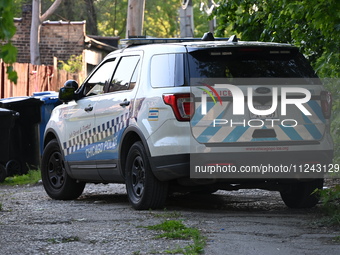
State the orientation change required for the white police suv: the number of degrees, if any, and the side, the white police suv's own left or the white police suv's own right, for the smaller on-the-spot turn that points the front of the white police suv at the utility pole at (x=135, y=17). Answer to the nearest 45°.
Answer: approximately 45° to the white police suv's own right

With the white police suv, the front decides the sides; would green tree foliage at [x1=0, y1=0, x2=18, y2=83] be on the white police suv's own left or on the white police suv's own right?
on the white police suv's own left

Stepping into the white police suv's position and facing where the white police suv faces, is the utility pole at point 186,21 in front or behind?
in front

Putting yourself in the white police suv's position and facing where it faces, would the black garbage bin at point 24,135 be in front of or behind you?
in front

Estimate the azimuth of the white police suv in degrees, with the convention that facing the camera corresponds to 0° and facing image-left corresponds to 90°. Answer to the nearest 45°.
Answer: approximately 135°
